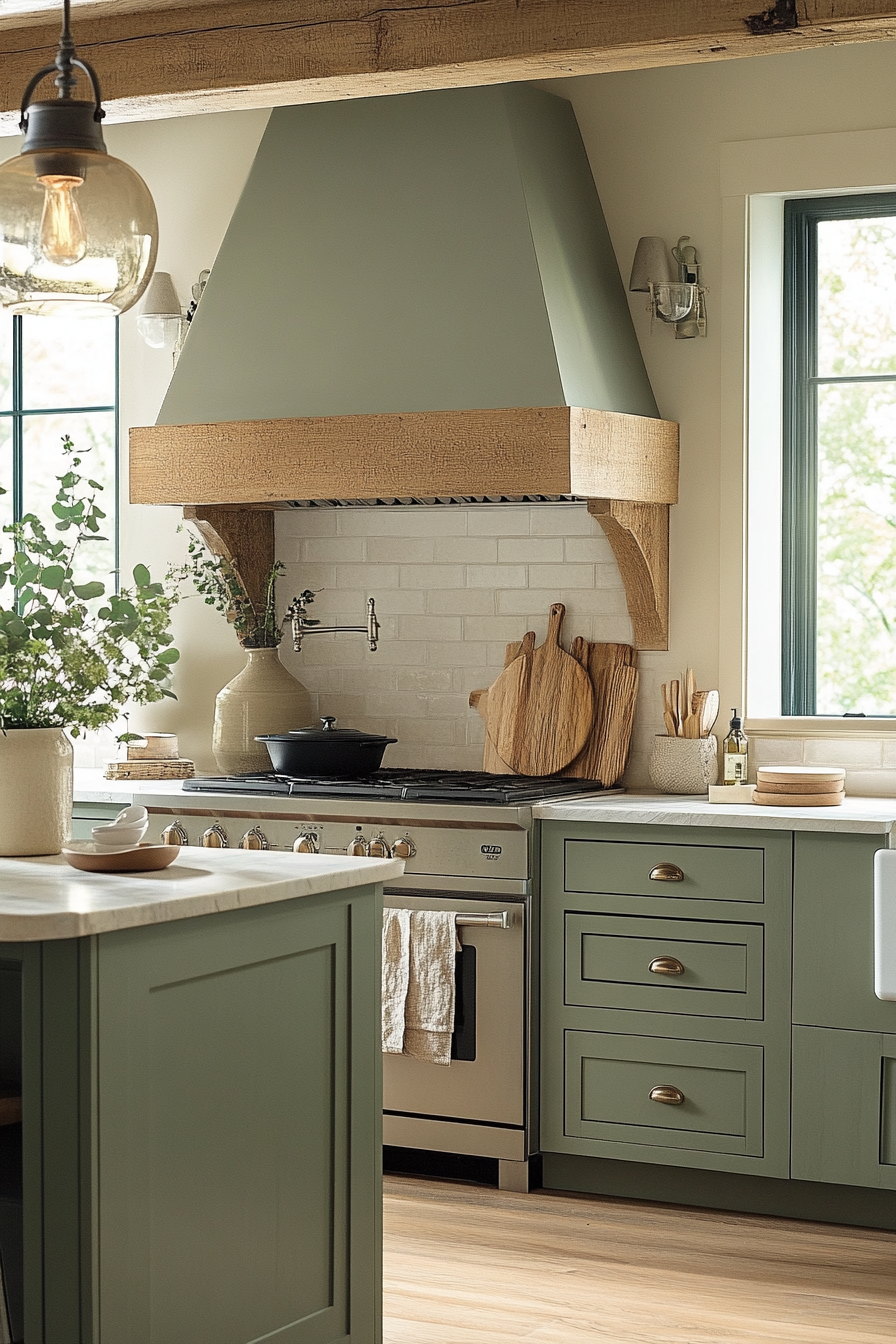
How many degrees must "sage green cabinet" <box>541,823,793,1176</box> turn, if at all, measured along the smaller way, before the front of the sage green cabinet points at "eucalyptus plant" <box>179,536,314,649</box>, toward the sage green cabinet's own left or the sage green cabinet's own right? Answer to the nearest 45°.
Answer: approximately 135° to the sage green cabinet's own right

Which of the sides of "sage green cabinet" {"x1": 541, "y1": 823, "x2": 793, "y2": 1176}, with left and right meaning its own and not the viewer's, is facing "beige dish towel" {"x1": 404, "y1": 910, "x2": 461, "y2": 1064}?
right

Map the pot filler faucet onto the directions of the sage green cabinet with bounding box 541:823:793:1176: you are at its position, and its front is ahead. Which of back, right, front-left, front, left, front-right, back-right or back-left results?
back-right

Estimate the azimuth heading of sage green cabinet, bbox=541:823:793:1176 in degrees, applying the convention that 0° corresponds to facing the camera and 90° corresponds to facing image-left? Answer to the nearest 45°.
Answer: approximately 0°

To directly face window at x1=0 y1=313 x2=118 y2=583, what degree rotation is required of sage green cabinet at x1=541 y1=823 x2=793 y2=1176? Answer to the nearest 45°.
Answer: approximately 135° to its right

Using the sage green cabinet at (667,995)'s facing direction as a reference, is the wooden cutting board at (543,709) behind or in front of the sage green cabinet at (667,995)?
behind

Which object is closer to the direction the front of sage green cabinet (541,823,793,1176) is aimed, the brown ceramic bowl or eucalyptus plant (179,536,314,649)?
the brown ceramic bowl

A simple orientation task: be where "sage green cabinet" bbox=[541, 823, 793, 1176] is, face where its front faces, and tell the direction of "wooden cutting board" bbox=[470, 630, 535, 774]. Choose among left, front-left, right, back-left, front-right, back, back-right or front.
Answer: back-right

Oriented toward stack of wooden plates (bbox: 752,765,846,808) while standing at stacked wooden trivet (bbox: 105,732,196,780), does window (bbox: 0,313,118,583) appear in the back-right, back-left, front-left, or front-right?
back-left

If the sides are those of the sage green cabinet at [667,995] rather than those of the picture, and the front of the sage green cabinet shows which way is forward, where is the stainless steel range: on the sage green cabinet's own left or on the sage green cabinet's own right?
on the sage green cabinet's own right

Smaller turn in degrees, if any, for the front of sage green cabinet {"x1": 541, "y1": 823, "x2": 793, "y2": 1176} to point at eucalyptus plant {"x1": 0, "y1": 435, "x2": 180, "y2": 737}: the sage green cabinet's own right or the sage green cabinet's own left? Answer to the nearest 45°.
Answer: approximately 45° to the sage green cabinet's own right
